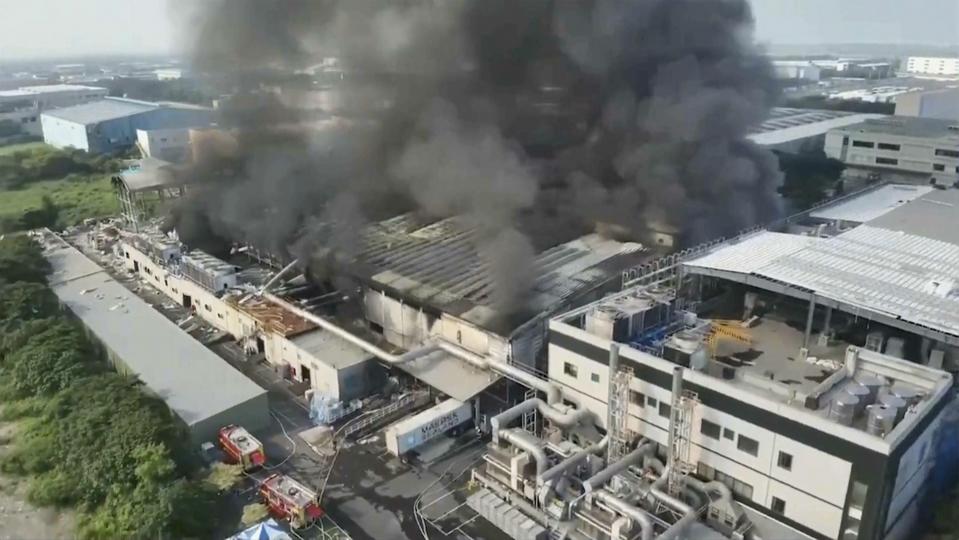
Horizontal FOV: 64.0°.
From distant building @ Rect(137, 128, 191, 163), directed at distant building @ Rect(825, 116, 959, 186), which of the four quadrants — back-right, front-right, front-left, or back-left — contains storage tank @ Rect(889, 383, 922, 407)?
front-right

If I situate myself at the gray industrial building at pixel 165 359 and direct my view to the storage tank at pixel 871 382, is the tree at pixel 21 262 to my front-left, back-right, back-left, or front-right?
back-left

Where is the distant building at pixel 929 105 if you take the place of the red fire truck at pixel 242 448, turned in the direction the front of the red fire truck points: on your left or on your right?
on your right

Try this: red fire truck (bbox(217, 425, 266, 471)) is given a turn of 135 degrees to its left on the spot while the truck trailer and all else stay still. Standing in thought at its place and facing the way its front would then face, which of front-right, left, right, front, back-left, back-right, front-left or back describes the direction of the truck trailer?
left

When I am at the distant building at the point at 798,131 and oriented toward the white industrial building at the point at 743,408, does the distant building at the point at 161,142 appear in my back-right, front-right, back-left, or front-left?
front-right

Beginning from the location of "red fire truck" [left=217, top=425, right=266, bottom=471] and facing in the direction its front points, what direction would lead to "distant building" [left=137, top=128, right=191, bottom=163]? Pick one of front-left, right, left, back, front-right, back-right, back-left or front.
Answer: front-right

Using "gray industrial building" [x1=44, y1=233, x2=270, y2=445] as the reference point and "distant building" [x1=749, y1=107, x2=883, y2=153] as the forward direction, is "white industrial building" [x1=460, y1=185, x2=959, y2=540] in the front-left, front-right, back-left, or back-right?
front-right

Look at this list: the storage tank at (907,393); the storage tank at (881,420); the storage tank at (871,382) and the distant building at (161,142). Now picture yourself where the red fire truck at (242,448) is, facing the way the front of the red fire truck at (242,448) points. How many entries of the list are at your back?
3

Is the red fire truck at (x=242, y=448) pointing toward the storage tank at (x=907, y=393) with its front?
no

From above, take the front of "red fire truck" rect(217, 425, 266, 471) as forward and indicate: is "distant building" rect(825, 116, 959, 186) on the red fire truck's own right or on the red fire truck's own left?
on the red fire truck's own right

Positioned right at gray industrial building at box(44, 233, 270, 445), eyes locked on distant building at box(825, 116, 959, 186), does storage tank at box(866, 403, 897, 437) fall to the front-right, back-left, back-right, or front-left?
front-right

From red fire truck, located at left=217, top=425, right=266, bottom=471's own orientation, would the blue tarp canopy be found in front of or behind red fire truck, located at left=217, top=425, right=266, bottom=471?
behind

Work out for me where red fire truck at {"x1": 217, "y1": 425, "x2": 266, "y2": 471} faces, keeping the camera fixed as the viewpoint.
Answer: facing away from the viewer and to the left of the viewer

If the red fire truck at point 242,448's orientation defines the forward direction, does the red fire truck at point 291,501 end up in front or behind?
behind

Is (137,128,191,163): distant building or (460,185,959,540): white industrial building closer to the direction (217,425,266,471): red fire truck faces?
the distant building

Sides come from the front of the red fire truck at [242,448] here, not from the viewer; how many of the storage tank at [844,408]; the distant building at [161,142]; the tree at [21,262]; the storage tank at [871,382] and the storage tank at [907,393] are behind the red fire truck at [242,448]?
3

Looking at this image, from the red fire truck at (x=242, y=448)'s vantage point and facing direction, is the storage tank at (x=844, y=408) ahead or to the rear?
to the rear

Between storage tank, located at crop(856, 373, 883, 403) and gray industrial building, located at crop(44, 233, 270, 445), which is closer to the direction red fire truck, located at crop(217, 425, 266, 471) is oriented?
the gray industrial building

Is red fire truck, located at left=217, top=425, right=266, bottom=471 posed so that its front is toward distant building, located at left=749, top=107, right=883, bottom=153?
no

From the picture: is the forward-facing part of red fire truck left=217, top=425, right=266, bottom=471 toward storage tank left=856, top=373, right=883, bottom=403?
no
